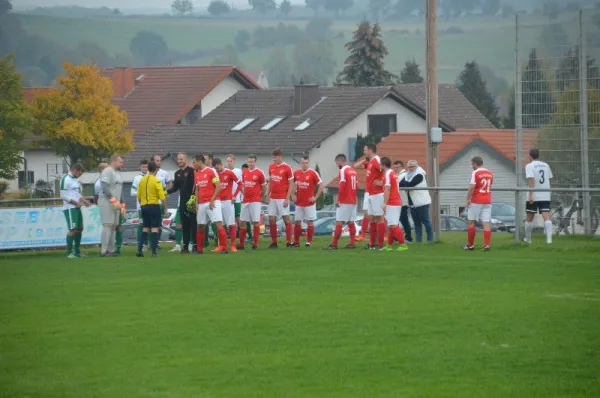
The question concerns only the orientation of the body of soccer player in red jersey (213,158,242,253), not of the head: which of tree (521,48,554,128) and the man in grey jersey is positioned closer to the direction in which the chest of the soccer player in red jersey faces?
the man in grey jersey

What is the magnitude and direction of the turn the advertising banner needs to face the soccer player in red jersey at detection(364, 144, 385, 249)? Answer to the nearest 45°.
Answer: approximately 45° to its left

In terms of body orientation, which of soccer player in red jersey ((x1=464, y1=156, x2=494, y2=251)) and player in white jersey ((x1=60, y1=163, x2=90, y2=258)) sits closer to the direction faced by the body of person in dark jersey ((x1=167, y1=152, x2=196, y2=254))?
the player in white jersey

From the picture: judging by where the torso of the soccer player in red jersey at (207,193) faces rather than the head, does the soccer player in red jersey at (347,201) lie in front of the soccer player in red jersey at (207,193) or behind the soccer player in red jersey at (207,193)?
behind

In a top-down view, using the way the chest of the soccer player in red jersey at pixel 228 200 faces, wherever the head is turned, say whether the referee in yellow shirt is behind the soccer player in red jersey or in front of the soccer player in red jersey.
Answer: in front

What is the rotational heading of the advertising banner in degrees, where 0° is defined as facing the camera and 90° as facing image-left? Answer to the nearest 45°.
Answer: approximately 0°

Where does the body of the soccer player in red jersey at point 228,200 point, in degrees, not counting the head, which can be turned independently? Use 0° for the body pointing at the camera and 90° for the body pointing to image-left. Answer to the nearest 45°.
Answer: approximately 45°

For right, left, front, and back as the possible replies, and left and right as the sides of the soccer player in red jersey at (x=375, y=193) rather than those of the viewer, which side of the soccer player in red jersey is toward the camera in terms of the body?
left

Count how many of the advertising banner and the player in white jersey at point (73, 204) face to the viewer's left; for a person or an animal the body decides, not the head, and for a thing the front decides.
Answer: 0
